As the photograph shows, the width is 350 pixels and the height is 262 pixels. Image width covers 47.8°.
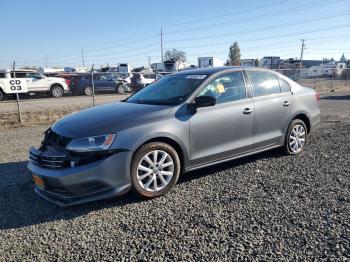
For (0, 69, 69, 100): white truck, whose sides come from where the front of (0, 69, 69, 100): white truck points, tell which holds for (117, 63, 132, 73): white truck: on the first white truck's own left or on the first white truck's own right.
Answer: on the first white truck's own left

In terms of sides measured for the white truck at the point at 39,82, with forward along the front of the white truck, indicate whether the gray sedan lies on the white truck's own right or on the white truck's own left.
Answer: on the white truck's own right

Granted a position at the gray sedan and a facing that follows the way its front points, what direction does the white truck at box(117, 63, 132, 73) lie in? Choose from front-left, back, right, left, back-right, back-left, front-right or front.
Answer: back-right

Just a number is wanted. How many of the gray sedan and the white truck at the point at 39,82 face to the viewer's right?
1

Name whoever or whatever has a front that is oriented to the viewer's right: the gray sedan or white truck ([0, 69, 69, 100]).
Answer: the white truck

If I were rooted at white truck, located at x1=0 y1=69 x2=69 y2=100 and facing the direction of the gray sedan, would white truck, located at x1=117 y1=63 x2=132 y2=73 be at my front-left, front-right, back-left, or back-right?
back-left

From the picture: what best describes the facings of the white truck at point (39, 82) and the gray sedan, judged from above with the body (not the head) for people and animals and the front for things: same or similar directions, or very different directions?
very different directions

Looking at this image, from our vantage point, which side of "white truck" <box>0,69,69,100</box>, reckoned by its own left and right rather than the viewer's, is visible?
right

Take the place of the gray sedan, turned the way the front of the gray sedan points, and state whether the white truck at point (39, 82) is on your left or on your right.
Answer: on your right
